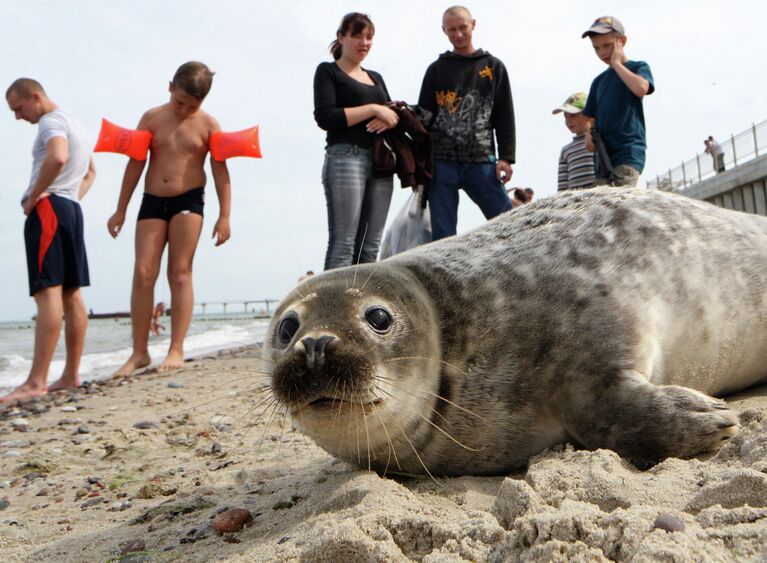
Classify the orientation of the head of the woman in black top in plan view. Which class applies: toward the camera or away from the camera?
toward the camera

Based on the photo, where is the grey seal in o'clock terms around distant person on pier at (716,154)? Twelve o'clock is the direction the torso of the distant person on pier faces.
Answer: The grey seal is roughly at 9 o'clock from the distant person on pier.

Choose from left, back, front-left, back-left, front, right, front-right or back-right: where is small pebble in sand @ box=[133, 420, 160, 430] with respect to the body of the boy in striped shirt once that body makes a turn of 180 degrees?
back

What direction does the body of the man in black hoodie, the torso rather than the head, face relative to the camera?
toward the camera

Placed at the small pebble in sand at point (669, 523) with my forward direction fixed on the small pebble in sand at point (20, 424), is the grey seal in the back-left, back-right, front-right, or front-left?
front-right

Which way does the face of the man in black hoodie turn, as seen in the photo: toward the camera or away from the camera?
toward the camera

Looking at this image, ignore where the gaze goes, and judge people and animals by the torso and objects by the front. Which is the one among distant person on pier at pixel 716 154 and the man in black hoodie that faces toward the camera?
the man in black hoodie

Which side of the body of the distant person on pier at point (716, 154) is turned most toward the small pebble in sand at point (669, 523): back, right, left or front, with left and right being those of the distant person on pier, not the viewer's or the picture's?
left

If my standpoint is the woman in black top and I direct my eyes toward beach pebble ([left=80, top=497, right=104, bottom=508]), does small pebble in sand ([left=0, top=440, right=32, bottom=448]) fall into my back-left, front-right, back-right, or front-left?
front-right

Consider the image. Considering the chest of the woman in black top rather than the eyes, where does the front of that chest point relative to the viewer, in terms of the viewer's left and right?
facing the viewer and to the right of the viewer

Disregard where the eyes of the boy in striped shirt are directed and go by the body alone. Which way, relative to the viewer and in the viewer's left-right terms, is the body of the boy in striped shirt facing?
facing the viewer and to the left of the viewer

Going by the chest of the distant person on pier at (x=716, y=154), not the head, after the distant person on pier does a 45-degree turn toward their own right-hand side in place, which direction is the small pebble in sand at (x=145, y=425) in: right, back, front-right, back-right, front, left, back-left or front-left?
back-left

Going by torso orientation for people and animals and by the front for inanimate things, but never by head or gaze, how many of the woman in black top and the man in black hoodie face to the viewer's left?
0

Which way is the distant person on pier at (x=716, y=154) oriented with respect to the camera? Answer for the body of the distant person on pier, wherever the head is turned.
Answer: to the viewer's left

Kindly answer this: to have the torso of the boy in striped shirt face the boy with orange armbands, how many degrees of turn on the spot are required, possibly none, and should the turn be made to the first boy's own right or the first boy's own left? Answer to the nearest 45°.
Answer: approximately 45° to the first boy's own right

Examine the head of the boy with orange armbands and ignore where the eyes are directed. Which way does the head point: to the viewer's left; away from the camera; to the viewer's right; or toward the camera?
toward the camera

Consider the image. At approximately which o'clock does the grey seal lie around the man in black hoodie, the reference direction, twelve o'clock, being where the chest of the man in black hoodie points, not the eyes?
The grey seal is roughly at 12 o'clock from the man in black hoodie.
